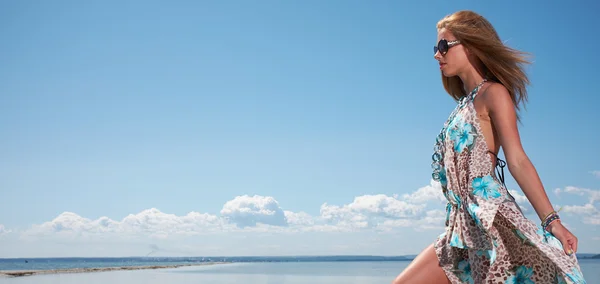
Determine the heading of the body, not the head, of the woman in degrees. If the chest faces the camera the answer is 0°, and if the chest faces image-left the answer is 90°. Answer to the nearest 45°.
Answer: approximately 90°

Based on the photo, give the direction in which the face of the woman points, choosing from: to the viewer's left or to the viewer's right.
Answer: to the viewer's left
